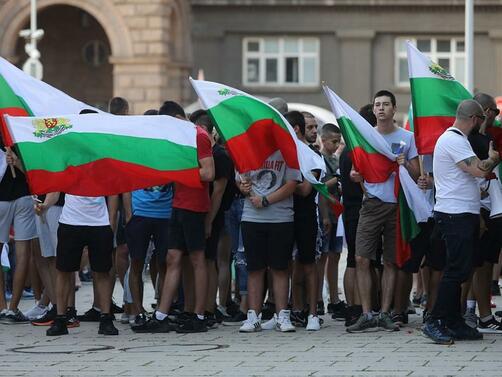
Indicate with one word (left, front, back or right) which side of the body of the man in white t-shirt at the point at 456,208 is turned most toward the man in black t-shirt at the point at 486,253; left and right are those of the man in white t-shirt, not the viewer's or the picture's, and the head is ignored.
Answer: left

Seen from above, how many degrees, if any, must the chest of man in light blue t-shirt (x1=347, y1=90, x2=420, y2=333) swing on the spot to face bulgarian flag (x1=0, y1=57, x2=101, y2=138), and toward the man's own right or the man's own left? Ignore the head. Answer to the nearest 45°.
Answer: approximately 90° to the man's own right

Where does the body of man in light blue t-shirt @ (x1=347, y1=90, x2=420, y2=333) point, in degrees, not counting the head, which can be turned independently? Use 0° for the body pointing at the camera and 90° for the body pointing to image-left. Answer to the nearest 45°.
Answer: approximately 0°
